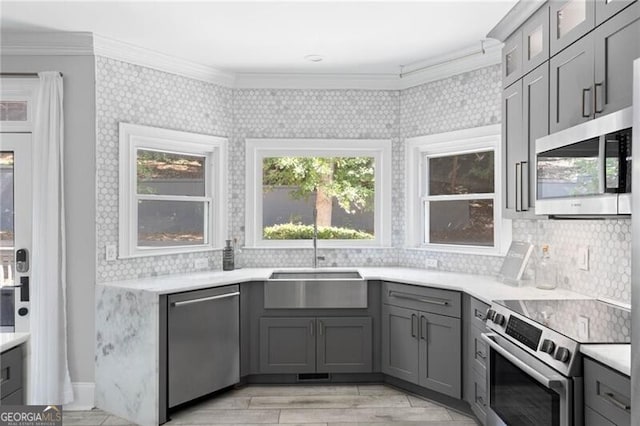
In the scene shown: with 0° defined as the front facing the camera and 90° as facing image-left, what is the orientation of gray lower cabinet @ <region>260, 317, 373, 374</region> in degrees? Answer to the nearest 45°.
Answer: approximately 0°

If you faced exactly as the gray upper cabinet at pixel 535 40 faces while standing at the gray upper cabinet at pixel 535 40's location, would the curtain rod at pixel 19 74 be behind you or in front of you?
in front

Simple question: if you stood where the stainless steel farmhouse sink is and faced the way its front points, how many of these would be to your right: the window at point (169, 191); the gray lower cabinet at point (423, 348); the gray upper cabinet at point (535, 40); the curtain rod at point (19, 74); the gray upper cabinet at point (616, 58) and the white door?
3

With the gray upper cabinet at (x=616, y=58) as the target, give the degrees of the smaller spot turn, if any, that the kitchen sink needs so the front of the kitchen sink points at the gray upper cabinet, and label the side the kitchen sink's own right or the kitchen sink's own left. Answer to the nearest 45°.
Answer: approximately 45° to the kitchen sink's own left

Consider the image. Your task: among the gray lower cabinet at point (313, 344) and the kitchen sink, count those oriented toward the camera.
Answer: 2

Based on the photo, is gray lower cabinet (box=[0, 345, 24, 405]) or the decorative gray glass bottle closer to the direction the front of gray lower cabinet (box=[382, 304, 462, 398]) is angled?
the gray lower cabinet

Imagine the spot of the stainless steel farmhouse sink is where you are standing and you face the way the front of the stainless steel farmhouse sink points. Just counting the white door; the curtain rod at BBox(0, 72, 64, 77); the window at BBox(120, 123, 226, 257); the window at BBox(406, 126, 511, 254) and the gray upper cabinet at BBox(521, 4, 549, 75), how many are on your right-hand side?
3

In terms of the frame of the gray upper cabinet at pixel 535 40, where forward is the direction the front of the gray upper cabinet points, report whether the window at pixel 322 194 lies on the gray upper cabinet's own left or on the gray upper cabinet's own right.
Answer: on the gray upper cabinet's own right

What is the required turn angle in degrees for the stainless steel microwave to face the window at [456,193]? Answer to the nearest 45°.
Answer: approximately 90° to its right

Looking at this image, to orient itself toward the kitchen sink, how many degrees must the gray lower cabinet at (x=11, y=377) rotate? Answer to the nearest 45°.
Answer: approximately 90° to its left

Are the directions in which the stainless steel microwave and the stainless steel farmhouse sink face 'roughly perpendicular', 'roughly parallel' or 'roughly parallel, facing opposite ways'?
roughly perpendicular

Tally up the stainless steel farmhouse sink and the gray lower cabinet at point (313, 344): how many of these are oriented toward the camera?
2
